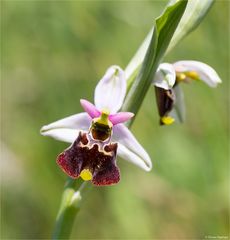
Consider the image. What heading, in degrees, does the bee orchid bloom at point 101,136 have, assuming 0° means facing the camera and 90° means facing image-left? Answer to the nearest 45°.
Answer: approximately 0°
